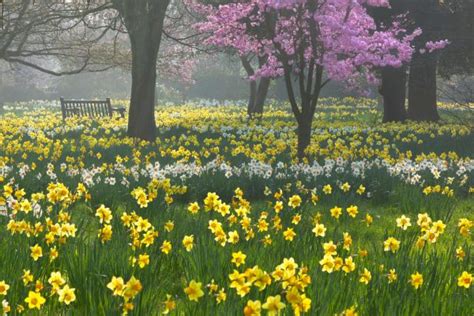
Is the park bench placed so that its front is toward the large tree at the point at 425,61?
no

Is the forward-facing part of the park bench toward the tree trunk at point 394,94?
no

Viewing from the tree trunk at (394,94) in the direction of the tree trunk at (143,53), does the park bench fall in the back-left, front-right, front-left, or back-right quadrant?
front-right

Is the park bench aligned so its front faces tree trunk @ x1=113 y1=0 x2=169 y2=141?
no
